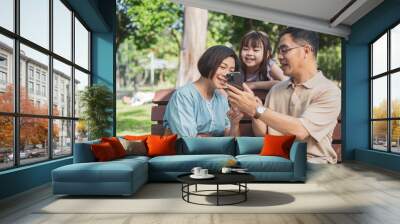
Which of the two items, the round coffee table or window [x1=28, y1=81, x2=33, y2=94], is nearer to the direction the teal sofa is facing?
the round coffee table

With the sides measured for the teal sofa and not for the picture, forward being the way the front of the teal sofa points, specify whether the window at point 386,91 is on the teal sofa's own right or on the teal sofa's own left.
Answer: on the teal sofa's own left

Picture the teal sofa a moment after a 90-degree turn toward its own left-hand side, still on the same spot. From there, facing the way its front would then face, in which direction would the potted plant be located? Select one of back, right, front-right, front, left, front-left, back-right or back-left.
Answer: back-left

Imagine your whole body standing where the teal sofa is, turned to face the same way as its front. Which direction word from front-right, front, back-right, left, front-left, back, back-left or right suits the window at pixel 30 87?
right

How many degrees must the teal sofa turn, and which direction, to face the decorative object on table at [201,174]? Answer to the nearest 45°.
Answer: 0° — it already faces it

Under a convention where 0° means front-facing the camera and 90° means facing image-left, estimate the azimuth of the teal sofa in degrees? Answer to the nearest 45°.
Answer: approximately 0°

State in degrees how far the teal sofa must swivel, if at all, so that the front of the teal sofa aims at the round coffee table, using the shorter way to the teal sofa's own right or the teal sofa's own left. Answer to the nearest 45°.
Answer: approximately 45° to the teal sofa's own left
